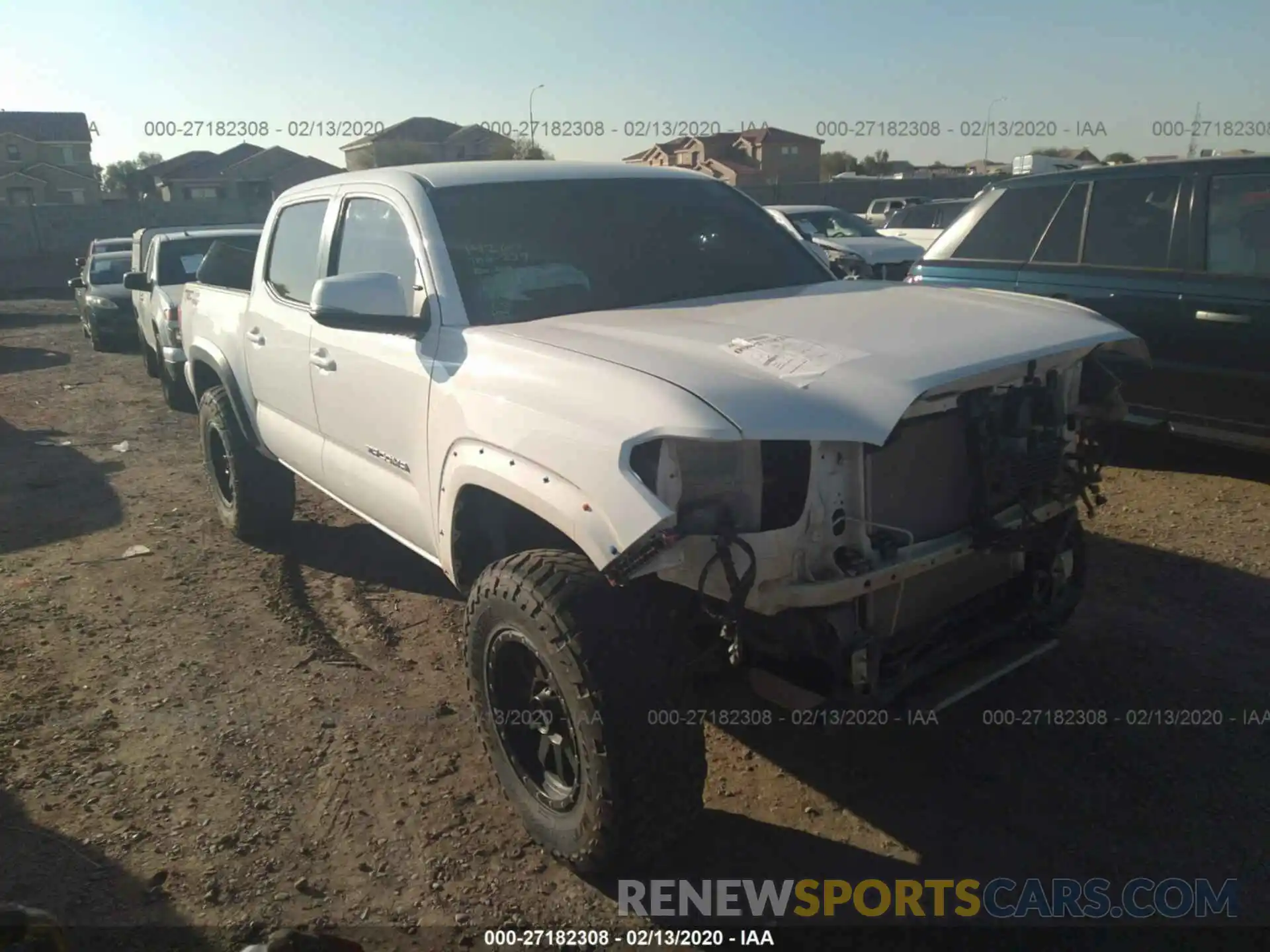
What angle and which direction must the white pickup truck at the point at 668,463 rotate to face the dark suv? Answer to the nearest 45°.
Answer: approximately 90° to its left

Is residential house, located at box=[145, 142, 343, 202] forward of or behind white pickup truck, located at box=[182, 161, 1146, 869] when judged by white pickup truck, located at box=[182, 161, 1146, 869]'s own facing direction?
behind

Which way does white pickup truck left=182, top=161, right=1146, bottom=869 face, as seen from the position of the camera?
facing the viewer and to the right of the viewer

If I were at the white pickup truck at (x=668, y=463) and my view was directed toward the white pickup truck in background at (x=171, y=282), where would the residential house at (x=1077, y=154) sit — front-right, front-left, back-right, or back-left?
front-right

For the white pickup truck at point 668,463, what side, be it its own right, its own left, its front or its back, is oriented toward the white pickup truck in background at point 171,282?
back

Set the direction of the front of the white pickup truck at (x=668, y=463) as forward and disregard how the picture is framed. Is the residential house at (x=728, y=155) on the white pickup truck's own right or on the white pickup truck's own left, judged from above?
on the white pickup truck's own left

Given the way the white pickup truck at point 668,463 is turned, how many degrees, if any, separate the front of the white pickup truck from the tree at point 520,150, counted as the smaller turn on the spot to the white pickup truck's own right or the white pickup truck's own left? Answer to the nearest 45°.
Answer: approximately 135° to the white pickup truck's own left

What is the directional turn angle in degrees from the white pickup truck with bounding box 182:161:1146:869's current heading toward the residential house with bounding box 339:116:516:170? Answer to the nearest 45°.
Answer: approximately 135° to its left
